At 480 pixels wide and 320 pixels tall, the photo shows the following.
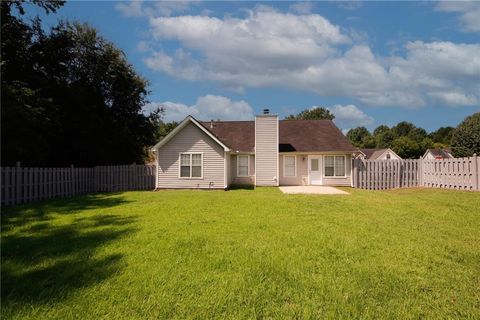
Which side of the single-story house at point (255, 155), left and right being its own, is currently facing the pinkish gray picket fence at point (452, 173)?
right

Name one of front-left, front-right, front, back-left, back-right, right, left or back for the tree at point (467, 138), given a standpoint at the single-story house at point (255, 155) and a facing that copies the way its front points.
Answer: front-right

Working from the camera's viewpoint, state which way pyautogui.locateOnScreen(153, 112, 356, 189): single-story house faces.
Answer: facing away from the viewer

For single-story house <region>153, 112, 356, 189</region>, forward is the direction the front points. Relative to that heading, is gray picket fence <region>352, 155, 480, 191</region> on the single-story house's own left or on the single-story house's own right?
on the single-story house's own right
